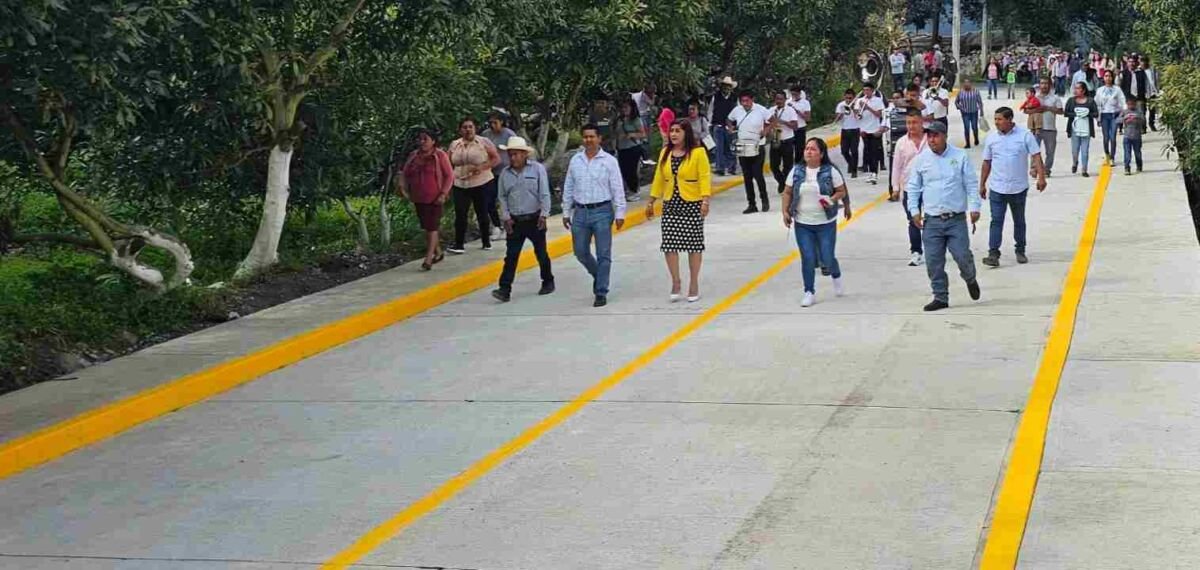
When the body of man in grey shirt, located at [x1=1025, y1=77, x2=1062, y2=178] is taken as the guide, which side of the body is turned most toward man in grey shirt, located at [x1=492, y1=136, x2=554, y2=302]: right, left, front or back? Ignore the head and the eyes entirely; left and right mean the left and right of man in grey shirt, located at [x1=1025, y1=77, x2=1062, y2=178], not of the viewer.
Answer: front

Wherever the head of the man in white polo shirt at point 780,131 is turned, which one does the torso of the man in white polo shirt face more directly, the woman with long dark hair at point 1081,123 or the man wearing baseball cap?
the man wearing baseball cap

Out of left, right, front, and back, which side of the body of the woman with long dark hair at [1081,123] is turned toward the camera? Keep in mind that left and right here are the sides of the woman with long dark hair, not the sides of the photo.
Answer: front

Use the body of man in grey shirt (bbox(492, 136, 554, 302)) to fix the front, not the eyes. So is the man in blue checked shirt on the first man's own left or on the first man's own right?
on the first man's own left

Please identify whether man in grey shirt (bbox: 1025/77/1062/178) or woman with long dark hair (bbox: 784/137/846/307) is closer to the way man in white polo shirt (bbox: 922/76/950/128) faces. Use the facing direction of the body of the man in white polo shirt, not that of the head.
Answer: the woman with long dark hair

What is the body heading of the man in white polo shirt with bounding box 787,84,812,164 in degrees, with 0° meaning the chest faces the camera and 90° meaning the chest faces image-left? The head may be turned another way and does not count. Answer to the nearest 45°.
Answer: approximately 45°

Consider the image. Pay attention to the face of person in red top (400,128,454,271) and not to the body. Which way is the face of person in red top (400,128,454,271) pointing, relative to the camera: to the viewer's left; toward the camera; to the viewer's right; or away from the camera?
toward the camera

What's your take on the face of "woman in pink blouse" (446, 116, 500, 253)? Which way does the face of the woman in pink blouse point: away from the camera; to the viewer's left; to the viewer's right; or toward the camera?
toward the camera

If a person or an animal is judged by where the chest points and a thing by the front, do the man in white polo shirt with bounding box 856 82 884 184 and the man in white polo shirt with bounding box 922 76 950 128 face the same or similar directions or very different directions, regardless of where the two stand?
same or similar directions

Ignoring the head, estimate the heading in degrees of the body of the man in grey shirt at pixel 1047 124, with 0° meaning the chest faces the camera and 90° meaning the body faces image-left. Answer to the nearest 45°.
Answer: approximately 45°

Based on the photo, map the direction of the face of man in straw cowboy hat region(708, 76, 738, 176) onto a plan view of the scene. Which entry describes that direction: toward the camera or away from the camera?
toward the camera

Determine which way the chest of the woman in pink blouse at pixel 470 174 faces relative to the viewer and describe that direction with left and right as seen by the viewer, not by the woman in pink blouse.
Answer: facing the viewer and to the left of the viewer

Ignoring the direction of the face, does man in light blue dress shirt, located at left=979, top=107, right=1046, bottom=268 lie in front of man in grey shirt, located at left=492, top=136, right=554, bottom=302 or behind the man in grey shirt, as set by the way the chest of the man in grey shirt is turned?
behind

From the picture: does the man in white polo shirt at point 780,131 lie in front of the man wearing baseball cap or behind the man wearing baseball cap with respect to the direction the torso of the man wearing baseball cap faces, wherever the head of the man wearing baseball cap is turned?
behind

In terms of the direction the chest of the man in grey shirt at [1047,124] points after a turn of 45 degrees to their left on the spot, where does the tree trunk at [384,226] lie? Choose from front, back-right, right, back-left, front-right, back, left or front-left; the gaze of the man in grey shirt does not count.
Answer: front-right

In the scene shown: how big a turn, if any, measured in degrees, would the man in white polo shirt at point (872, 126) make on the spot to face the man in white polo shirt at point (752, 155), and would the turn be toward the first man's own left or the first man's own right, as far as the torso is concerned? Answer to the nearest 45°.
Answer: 0° — they already face them
